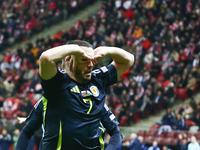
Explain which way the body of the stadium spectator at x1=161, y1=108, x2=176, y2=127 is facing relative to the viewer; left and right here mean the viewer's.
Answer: facing the viewer and to the left of the viewer

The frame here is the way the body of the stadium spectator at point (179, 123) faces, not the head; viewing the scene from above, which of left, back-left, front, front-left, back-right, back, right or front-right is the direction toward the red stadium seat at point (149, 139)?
front

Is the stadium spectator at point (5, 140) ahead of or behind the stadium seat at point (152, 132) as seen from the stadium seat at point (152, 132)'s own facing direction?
ahead

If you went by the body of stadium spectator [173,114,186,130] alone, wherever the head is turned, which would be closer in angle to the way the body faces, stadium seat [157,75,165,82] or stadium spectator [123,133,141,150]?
the stadium spectator

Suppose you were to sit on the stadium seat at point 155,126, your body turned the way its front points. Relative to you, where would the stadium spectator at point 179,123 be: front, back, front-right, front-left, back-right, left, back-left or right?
back-left

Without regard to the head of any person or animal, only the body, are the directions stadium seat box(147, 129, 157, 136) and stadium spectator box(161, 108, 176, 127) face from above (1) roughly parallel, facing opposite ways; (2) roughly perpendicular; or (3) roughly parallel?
roughly parallel

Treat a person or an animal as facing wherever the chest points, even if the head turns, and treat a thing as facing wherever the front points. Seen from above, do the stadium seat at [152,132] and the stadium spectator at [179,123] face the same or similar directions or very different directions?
same or similar directions

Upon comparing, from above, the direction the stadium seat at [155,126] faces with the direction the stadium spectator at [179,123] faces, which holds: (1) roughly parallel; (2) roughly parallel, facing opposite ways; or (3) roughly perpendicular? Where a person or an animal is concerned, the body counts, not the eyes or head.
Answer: roughly parallel

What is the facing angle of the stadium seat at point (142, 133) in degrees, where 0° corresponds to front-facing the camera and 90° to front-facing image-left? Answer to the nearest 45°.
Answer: approximately 45°

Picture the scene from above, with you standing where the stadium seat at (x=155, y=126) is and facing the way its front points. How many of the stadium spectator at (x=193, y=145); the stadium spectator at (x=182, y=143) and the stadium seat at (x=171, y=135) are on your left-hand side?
3

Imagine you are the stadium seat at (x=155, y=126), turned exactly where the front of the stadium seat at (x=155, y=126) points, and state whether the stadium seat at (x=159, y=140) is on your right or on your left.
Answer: on your left

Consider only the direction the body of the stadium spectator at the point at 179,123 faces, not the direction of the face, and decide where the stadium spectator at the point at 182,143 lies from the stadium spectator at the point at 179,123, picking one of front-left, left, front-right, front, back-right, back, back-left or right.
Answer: front-left

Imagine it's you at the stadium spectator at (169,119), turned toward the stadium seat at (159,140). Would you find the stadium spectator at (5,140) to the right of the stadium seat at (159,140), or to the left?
right

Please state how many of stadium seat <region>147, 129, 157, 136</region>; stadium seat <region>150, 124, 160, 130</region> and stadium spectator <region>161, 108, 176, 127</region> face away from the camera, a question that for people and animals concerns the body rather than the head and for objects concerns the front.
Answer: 0
